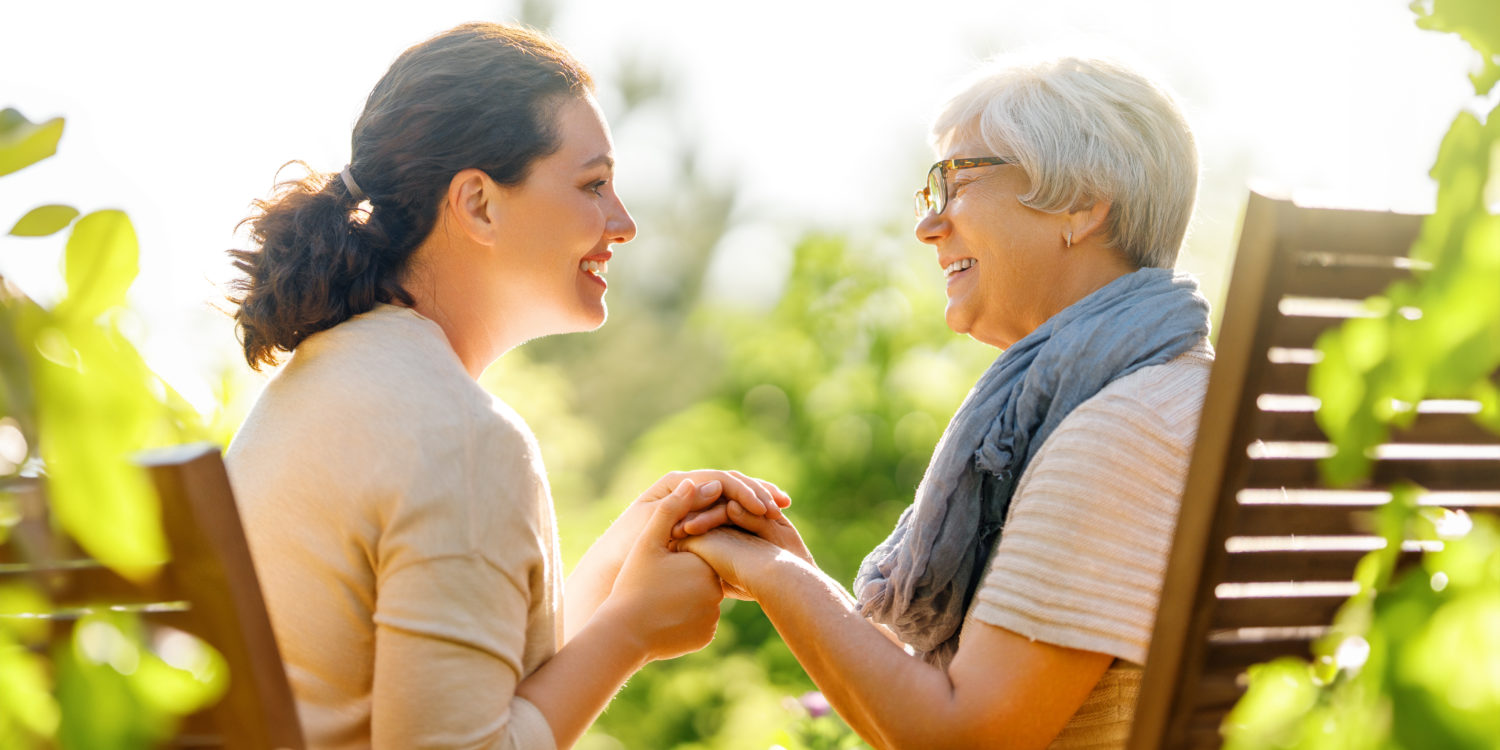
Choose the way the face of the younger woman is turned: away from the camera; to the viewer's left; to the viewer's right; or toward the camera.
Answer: to the viewer's right

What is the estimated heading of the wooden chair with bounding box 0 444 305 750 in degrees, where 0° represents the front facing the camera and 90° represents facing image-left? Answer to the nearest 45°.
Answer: approximately 225°

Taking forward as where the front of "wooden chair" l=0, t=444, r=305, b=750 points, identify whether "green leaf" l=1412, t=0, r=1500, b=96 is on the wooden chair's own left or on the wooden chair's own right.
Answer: on the wooden chair's own right

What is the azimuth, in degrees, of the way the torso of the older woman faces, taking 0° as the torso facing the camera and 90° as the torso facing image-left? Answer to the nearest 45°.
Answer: approximately 90°

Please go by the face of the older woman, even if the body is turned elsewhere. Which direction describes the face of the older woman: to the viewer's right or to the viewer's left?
to the viewer's left

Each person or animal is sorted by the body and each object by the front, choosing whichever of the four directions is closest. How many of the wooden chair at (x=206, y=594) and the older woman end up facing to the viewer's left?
1
